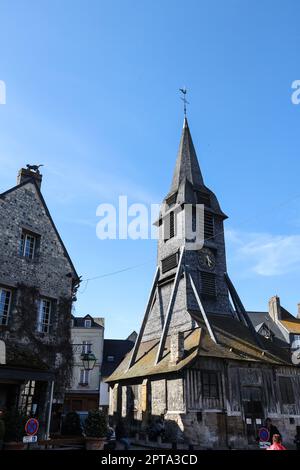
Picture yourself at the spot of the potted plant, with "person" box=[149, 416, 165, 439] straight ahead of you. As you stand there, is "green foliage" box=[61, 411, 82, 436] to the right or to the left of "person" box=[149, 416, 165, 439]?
left

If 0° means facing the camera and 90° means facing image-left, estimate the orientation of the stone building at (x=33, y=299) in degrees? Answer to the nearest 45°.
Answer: approximately 315°

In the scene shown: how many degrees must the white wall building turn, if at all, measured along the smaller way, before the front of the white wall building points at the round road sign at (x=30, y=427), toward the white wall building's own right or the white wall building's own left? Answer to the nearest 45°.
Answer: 0° — it already faces it

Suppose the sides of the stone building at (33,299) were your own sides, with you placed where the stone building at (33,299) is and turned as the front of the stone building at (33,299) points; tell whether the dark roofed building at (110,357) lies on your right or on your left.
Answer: on your left

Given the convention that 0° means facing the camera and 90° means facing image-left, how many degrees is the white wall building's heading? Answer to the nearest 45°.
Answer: approximately 0°
